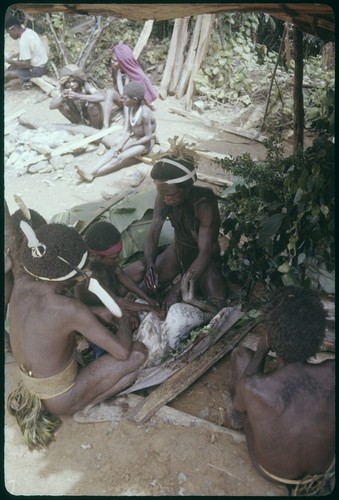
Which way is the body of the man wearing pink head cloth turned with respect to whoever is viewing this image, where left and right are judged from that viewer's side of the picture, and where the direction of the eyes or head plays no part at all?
facing to the left of the viewer

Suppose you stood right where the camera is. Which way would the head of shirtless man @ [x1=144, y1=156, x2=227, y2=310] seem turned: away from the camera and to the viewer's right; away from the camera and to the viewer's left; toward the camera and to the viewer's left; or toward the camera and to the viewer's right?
toward the camera and to the viewer's left

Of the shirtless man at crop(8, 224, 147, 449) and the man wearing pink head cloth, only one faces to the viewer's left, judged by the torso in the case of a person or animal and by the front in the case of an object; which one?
the man wearing pink head cloth

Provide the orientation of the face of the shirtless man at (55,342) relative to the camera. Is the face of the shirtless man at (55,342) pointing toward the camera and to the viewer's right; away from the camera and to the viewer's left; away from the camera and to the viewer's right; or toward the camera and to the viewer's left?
away from the camera and to the viewer's right

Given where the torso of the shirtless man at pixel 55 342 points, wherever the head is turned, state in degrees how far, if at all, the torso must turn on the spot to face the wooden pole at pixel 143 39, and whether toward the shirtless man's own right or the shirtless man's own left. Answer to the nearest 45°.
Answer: approximately 45° to the shirtless man's own left

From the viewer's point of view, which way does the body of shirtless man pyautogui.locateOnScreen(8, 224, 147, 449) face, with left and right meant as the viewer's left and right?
facing away from the viewer and to the right of the viewer

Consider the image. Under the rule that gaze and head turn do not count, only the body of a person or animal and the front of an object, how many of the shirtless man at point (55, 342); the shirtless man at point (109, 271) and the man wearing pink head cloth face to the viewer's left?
1

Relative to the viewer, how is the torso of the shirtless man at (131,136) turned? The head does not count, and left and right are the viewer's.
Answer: facing the viewer and to the left of the viewer

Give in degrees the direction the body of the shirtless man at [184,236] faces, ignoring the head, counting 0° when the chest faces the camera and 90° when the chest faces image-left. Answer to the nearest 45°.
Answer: approximately 45°

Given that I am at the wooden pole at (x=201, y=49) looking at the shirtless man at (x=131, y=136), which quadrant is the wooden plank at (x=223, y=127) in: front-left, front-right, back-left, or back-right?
front-left

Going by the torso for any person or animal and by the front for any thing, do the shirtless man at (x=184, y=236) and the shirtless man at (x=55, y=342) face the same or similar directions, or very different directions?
very different directions

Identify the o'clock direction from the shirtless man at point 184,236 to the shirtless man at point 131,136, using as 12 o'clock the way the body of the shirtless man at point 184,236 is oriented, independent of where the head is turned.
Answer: the shirtless man at point 131,136 is roughly at 4 o'clock from the shirtless man at point 184,236.

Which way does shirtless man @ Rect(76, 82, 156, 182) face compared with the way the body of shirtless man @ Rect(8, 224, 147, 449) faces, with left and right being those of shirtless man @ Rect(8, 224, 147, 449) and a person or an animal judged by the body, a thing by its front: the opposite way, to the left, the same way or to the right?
the opposite way

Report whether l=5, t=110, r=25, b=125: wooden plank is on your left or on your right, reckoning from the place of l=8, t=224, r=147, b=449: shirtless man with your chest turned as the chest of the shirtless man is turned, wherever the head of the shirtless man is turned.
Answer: on your left
